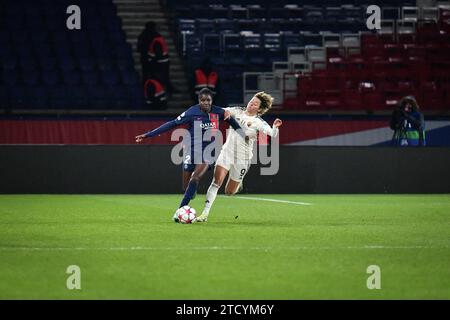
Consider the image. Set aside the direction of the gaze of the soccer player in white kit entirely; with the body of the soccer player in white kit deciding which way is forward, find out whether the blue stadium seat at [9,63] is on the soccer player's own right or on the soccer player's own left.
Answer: on the soccer player's own right

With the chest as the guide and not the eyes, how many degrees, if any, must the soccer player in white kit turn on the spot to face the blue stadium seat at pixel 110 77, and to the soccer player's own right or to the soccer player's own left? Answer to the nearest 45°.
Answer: approximately 135° to the soccer player's own right

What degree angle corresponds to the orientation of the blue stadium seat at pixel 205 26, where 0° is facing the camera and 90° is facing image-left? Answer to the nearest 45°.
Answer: approximately 0°

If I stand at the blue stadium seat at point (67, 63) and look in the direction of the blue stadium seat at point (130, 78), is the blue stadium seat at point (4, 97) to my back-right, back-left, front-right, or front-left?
back-right

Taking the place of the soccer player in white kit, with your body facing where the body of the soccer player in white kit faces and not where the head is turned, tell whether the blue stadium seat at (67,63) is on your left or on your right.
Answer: on your right

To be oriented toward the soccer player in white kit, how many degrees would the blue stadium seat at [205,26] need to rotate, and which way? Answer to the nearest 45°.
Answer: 0° — it already faces them

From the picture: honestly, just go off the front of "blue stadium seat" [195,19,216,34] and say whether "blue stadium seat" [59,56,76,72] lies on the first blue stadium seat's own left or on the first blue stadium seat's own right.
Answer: on the first blue stadium seat's own right
